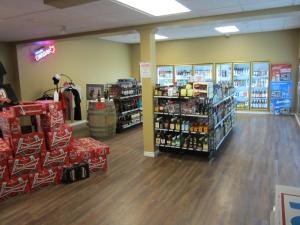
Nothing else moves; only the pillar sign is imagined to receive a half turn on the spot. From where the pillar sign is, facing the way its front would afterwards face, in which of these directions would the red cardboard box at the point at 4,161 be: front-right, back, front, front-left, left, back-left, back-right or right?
back-left

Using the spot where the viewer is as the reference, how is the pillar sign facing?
facing the viewer

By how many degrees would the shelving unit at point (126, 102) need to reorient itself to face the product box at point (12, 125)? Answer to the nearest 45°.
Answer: approximately 45° to its right

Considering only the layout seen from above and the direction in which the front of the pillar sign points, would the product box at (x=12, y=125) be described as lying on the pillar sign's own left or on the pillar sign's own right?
on the pillar sign's own right

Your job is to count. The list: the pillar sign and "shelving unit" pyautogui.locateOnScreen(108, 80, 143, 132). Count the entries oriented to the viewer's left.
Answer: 0

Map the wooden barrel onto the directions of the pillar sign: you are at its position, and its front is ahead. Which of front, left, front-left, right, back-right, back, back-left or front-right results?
back-right

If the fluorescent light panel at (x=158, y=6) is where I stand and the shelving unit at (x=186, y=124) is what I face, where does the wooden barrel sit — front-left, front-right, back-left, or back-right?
front-left

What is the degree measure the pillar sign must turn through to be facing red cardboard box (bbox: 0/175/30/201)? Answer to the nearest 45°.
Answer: approximately 45° to its right

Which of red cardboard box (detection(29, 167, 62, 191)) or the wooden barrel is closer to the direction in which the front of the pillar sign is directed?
the red cardboard box

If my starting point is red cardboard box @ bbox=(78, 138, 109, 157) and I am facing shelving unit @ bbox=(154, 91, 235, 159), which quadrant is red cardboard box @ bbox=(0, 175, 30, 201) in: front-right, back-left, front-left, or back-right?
back-right

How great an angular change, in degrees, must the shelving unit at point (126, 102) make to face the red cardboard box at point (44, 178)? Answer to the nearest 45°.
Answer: approximately 45° to its right

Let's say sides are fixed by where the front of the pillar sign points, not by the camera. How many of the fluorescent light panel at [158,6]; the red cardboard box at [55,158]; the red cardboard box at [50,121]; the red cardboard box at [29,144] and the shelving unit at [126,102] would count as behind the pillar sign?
1
